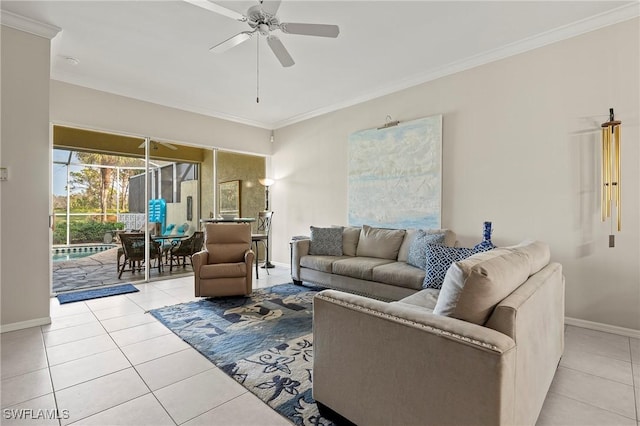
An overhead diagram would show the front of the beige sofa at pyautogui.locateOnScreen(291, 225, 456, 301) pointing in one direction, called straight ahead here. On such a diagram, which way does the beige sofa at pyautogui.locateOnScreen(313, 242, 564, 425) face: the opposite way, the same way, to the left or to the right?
to the right

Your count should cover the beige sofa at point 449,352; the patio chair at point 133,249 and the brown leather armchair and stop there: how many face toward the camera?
1

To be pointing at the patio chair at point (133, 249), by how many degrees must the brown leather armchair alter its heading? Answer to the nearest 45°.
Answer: approximately 135° to its right

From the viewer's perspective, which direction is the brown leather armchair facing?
toward the camera

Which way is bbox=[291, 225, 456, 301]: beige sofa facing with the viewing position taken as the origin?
facing the viewer and to the left of the viewer

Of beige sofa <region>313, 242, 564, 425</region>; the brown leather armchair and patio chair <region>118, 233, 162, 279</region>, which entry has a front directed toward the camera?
the brown leather armchair

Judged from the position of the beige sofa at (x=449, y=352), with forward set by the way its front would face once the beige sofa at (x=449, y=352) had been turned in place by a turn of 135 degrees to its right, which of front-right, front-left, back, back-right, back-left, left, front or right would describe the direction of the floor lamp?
back-left

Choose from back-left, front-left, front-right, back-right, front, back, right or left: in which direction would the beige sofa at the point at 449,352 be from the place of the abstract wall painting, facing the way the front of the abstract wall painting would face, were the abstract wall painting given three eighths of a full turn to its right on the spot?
back

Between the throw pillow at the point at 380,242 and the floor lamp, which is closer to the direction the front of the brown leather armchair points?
the throw pillow

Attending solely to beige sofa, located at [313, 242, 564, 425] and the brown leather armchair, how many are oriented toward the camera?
1

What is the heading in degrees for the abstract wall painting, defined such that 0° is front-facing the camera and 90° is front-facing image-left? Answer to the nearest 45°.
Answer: approximately 45°

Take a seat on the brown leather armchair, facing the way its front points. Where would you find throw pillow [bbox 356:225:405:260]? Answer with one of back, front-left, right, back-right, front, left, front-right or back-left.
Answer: left

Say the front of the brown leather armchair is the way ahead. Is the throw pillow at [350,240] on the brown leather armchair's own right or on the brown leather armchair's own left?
on the brown leather armchair's own left

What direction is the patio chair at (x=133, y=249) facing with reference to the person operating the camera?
facing away from the viewer and to the right of the viewer

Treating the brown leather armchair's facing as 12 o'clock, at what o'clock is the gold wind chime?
The gold wind chime is roughly at 10 o'clock from the brown leather armchair.
